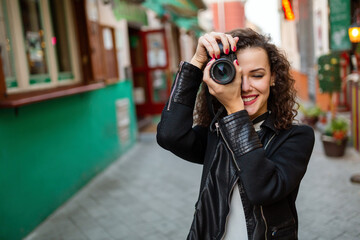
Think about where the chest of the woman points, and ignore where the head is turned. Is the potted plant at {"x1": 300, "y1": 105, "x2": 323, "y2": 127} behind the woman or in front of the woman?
behind

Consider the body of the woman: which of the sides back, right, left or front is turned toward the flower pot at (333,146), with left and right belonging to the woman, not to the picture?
back

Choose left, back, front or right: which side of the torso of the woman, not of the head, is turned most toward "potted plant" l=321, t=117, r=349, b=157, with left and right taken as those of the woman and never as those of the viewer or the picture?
back

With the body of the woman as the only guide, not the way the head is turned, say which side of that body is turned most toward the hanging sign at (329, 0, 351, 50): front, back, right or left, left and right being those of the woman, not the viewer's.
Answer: back
